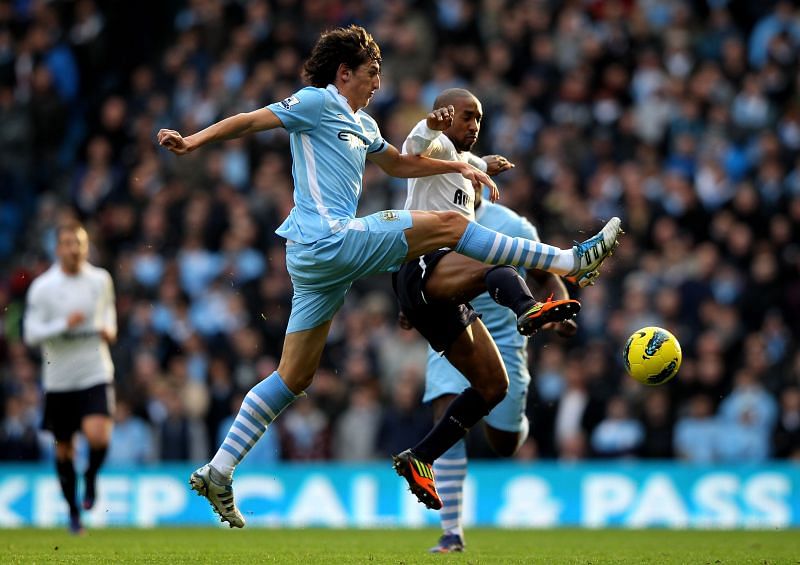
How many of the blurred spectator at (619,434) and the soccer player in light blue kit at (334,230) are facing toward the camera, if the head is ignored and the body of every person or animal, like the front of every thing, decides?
1

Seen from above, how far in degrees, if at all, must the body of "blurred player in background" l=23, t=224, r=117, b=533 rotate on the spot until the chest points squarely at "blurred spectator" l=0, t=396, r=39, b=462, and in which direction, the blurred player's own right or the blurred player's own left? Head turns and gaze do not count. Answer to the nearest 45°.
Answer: approximately 180°

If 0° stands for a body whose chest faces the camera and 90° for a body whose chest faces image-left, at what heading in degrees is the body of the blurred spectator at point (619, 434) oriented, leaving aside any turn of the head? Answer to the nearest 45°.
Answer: approximately 0°

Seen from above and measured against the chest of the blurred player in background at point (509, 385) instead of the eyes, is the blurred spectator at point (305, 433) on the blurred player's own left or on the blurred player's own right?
on the blurred player's own right

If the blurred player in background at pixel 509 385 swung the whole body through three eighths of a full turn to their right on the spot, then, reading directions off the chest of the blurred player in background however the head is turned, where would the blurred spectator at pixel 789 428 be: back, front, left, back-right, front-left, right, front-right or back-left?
front-right

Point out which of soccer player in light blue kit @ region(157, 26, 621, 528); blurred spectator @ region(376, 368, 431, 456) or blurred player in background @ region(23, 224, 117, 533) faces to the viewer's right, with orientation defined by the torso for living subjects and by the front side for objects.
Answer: the soccer player in light blue kit

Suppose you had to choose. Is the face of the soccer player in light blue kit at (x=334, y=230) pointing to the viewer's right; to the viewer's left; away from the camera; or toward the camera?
to the viewer's right

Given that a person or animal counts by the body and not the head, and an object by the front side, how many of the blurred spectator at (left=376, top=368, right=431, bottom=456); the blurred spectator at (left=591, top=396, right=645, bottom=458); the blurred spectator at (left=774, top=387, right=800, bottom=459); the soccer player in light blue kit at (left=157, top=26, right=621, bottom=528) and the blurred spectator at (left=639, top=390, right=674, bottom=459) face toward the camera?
4

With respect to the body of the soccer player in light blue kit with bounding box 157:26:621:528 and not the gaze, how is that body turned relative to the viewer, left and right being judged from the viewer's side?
facing to the right of the viewer

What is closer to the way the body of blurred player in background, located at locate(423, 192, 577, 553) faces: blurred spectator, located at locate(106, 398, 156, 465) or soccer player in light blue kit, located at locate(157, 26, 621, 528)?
the soccer player in light blue kit
